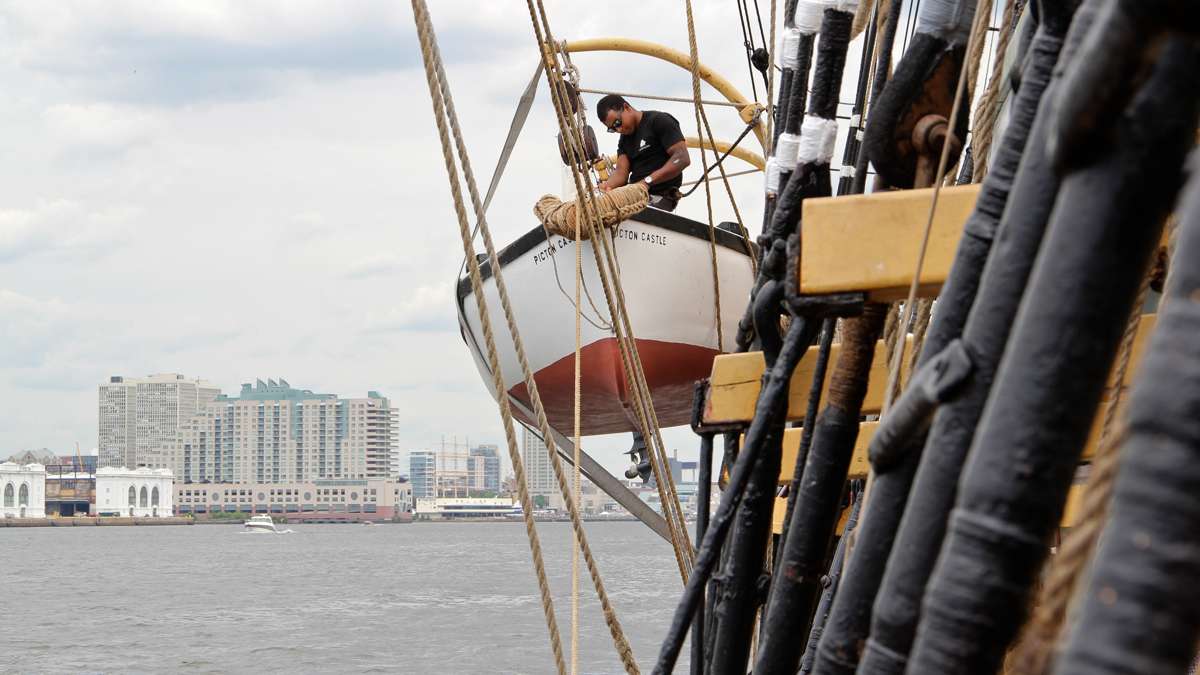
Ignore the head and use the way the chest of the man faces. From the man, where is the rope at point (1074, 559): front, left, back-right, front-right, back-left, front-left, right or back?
front-left

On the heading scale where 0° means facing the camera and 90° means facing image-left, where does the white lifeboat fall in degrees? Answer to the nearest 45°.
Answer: approximately 0°

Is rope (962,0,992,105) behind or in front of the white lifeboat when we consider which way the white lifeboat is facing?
in front

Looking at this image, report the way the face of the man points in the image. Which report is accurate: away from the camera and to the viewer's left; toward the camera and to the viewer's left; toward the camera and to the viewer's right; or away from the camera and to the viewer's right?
toward the camera and to the viewer's left

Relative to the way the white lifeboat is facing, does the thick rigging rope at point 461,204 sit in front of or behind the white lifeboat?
in front

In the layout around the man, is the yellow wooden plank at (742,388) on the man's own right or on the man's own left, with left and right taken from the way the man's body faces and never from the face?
on the man's own left

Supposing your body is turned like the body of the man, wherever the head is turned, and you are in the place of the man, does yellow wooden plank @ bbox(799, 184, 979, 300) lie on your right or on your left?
on your left

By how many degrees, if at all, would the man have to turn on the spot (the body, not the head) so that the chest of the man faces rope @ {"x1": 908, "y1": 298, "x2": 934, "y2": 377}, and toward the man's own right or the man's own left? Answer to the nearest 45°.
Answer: approximately 45° to the man's own left

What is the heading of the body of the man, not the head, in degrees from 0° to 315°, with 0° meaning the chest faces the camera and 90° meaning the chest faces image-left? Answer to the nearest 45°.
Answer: approximately 45°
